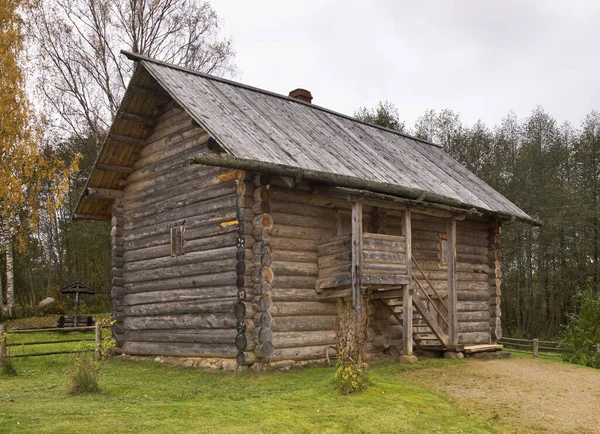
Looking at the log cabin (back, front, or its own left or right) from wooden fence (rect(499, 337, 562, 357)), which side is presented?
left

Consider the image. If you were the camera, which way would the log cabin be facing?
facing the viewer and to the right of the viewer

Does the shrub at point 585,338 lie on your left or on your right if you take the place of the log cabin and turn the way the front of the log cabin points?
on your left

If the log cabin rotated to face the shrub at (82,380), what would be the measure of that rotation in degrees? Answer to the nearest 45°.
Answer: approximately 90° to its right

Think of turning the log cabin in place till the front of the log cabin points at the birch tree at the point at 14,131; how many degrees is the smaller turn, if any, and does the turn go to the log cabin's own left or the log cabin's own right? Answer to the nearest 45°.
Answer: approximately 180°
